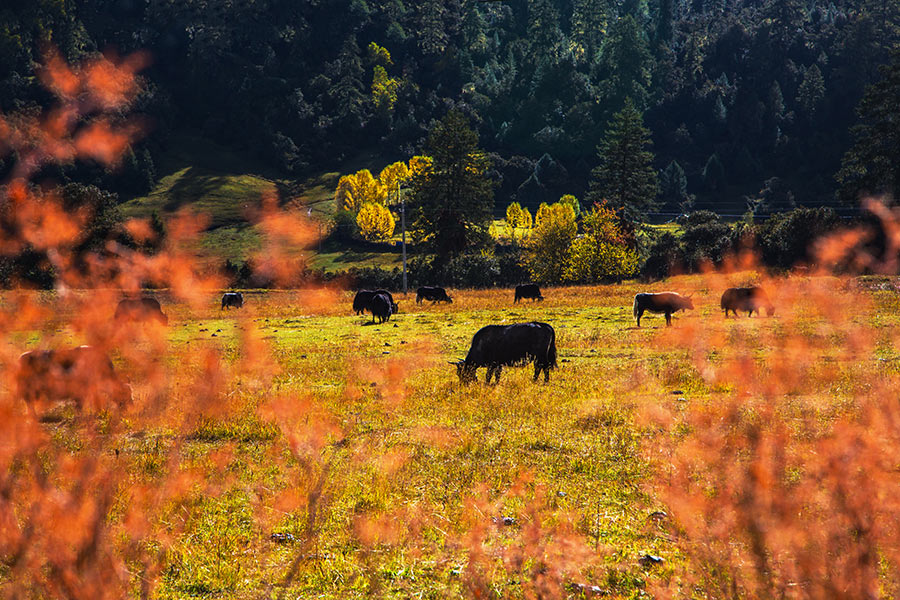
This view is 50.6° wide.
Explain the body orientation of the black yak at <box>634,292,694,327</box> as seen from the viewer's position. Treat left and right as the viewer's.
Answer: facing to the right of the viewer

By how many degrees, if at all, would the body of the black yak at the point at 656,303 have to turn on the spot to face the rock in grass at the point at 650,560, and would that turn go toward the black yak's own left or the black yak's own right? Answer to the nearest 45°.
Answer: approximately 90° to the black yak's own right

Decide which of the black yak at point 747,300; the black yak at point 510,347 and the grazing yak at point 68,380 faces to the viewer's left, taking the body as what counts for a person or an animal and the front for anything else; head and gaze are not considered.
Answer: the black yak at point 510,347

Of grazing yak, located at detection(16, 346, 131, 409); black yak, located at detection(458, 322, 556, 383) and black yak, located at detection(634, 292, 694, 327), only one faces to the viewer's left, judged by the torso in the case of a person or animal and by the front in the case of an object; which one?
black yak, located at detection(458, 322, 556, 383)

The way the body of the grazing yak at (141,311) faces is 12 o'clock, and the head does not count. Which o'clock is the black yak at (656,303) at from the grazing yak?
The black yak is roughly at 1 o'clock from the grazing yak.

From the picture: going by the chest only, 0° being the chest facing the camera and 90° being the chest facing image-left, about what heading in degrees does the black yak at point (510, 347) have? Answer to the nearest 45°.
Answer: approximately 90°

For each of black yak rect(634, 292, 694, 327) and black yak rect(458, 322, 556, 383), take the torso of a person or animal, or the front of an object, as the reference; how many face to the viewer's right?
1

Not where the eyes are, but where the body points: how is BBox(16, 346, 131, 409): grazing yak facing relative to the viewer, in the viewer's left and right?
facing to the right of the viewer

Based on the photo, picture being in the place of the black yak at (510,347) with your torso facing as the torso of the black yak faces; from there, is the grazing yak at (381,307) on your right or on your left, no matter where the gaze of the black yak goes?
on your right

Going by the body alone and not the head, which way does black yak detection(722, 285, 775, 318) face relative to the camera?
to the viewer's right
